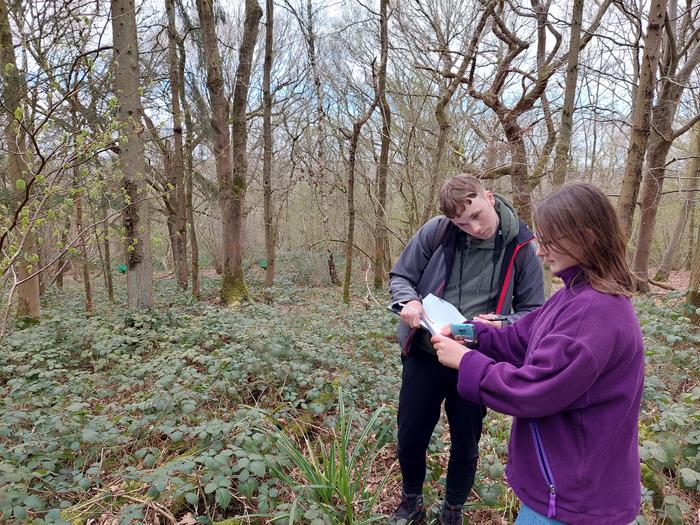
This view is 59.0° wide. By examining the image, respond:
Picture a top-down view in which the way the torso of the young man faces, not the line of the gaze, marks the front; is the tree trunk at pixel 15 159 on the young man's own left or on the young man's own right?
on the young man's own right

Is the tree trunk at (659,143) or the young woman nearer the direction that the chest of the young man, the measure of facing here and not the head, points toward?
the young woman

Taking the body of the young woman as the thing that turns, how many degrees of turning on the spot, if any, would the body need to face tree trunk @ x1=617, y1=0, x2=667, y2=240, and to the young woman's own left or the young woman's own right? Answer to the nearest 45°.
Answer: approximately 90° to the young woman's own right

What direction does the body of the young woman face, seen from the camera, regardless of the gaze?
to the viewer's left

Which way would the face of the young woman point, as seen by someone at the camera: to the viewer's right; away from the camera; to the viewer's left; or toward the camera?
to the viewer's left

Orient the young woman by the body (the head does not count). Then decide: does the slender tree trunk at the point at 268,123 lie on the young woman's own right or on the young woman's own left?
on the young woman's own right

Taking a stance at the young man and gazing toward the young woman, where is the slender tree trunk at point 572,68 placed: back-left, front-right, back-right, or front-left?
back-left

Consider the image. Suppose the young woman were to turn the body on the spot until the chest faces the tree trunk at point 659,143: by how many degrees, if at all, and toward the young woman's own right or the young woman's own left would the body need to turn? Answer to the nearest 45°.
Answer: approximately 90° to the young woman's own right

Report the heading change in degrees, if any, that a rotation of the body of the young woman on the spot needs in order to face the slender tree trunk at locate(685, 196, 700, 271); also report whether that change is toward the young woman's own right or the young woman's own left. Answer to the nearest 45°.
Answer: approximately 90° to the young woman's own right

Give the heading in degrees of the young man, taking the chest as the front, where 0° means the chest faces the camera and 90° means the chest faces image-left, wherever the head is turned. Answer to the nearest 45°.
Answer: approximately 0°

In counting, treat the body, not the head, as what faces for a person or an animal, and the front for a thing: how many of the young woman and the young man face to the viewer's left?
1
